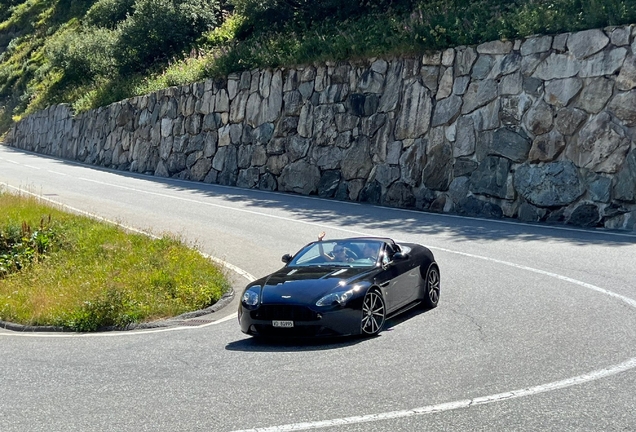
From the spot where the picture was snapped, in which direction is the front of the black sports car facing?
facing the viewer and to the left of the viewer

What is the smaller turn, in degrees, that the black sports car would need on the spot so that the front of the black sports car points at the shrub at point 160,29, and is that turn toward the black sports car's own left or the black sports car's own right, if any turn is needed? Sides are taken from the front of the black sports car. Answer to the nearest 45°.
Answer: approximately 135° to the black sports car's own right

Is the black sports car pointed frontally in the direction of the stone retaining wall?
no
